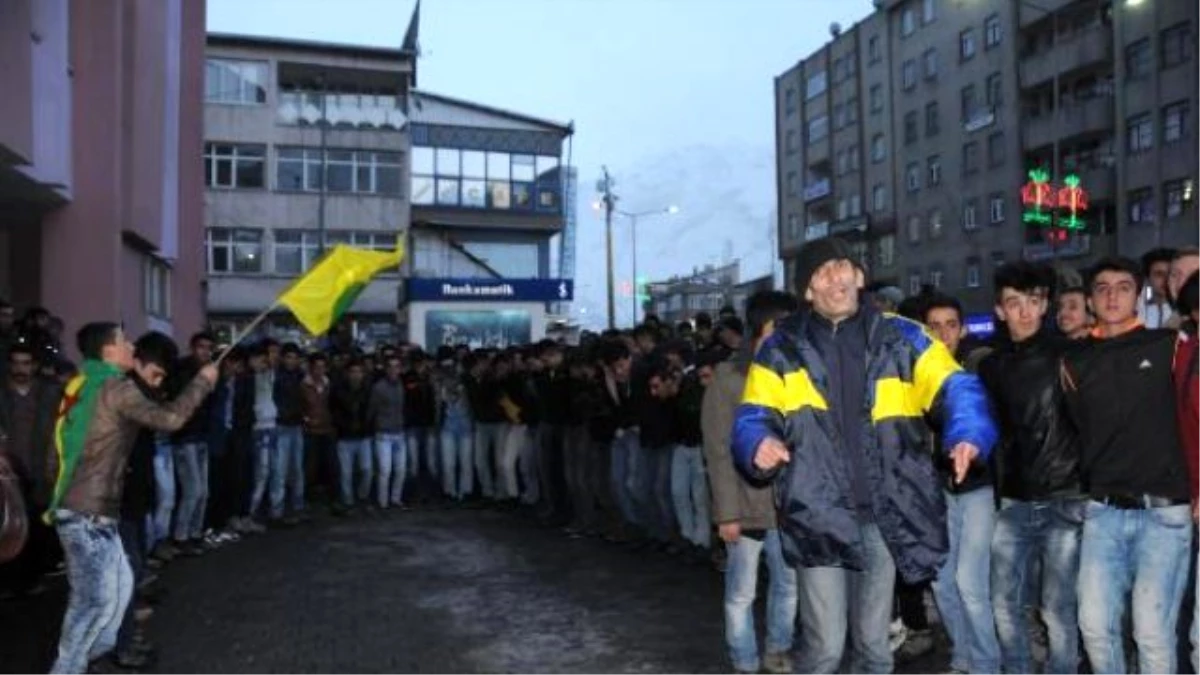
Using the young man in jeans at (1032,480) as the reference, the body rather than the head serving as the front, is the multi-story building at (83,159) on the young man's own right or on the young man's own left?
on the young man's own right

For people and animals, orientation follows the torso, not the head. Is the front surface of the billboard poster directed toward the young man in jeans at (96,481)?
yes

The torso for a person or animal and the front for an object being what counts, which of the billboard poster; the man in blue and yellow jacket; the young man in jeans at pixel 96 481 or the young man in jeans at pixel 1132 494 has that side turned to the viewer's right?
the young man in jeans at pixel 96 481

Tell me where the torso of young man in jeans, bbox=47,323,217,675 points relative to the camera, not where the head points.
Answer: to the viewer's right

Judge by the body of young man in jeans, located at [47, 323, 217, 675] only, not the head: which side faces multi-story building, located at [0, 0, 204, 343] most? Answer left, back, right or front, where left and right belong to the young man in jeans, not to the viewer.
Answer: left

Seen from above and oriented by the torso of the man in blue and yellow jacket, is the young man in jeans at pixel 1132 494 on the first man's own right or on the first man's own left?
on the first man's own left

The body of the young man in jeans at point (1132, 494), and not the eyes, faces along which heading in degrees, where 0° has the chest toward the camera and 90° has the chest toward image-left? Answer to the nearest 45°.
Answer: approximately 0°

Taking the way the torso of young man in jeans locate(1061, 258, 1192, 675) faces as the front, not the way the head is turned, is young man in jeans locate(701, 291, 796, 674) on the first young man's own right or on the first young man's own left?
on the first young man's own right

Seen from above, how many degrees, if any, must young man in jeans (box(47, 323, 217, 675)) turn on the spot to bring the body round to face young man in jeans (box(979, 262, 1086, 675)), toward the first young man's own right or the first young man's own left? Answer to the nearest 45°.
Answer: approximately 45° to the first young man's own right
